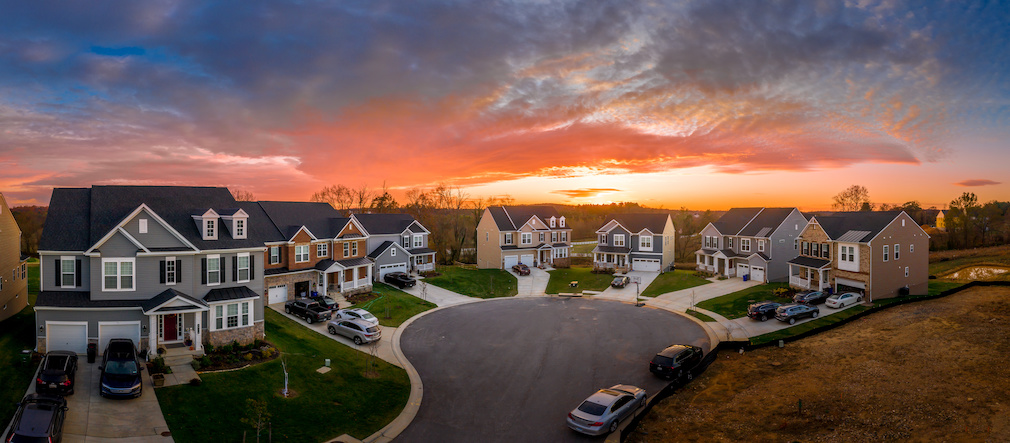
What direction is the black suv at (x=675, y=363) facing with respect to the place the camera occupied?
facing away from the viewer and to the right of the viewer

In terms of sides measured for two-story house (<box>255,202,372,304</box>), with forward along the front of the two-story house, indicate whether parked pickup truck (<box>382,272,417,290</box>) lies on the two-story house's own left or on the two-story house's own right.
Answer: on the two-story house's own left

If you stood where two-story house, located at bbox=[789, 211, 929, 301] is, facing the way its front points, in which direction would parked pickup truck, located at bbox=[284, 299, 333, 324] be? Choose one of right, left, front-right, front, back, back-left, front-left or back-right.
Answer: front

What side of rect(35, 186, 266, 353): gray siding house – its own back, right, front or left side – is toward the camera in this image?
front

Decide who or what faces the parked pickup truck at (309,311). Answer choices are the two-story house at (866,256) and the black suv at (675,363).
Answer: the two-story house

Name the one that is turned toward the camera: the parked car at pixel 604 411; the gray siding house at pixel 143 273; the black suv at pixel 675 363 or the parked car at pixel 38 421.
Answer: the gray siding house

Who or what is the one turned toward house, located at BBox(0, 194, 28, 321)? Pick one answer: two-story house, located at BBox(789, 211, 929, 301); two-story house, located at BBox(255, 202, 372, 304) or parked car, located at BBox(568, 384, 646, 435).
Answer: two-story house, located at BBox(789, 211, 929, 301)

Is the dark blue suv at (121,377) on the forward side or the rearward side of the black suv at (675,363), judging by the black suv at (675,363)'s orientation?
on the rearward side

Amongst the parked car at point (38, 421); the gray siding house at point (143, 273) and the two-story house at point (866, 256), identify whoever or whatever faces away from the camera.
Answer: the parked car

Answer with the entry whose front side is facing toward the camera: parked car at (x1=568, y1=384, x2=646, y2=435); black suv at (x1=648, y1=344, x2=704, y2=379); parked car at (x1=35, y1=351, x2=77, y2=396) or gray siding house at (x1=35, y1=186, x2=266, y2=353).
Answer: the gray siding house

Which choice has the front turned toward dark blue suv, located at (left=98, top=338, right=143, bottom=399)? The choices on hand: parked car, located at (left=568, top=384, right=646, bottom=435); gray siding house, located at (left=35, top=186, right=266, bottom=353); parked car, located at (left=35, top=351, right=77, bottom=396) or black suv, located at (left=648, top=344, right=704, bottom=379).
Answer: the gray siding house

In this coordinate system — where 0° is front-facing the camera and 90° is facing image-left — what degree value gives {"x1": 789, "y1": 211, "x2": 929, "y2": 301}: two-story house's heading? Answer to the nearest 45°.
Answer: approximately 45°
